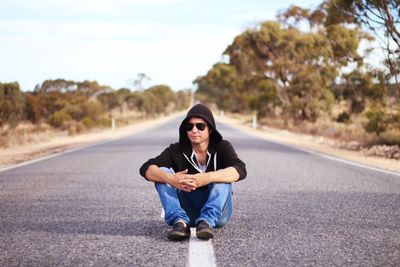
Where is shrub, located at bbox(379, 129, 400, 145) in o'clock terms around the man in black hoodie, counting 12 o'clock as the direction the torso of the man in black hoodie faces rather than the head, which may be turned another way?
The shrub is roughly at 7 o'clock from the man in black hoodie.

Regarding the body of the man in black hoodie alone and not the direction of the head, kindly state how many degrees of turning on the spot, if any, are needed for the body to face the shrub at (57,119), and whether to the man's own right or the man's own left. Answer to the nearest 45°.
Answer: approximately 180°

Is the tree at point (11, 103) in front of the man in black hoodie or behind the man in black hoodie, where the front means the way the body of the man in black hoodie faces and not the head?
behind

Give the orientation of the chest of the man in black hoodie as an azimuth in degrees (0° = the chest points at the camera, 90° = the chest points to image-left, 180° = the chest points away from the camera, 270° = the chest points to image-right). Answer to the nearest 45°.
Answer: approximately 0°
